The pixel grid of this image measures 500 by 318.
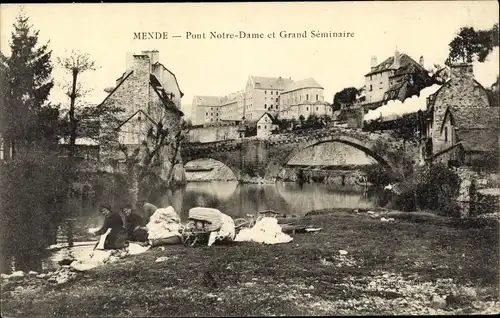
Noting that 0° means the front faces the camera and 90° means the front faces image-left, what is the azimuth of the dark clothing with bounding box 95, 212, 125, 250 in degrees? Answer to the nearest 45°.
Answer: approximately 90°

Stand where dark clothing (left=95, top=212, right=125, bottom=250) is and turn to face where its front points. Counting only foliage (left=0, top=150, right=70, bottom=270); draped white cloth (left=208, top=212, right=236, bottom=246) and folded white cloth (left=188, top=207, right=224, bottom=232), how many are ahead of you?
1

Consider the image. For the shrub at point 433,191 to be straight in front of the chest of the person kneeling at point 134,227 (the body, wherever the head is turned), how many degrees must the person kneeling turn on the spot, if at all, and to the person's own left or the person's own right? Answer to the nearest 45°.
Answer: approximately 180°

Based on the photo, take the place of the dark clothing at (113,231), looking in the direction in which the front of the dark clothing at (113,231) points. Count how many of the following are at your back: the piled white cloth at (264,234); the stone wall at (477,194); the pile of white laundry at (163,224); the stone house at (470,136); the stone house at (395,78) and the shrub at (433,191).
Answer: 6

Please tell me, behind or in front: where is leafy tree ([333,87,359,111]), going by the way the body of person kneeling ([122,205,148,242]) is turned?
behind

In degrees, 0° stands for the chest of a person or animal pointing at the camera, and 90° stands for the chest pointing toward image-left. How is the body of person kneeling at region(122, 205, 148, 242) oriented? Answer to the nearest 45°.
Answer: approximately 90°

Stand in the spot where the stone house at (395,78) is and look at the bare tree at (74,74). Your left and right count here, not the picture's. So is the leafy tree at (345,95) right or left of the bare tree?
right

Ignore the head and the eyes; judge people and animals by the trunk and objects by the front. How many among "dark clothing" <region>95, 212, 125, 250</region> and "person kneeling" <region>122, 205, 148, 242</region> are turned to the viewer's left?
2

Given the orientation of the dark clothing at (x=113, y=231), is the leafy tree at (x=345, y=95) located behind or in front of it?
behind

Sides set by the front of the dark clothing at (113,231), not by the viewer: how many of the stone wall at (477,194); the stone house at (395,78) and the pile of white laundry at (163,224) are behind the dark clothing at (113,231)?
3

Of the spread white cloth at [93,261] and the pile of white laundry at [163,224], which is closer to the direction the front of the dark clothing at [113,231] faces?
the spread white cloth

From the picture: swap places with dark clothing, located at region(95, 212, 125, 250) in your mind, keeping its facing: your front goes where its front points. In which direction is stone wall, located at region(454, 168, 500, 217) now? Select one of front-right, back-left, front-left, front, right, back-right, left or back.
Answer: back
